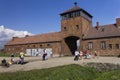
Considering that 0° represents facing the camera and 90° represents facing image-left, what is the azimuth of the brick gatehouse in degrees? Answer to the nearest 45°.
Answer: approximately 45°
